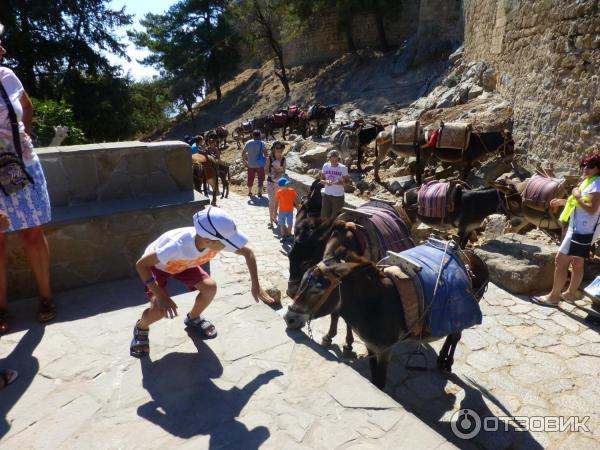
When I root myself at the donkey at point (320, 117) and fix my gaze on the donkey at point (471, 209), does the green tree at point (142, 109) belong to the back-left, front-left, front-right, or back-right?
back-right

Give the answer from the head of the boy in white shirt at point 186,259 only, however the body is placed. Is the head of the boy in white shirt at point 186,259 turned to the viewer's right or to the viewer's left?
to the viewer's right

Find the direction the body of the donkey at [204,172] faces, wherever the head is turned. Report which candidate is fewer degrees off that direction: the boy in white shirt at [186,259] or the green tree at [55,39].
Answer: the boy in white shirt

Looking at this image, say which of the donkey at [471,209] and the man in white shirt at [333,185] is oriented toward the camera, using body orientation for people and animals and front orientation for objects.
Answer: the man in white shirt

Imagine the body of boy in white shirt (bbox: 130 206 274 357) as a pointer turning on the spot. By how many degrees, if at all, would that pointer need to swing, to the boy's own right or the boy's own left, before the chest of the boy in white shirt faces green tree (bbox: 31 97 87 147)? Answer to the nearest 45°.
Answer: approximately 135° to the boy's own left

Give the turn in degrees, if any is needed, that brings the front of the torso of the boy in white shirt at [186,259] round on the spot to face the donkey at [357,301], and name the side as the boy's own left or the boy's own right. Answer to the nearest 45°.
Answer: approximately 45° to the boy's own left

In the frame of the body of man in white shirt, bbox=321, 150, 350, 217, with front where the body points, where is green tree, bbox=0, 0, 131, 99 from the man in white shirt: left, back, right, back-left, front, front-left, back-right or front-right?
back-right

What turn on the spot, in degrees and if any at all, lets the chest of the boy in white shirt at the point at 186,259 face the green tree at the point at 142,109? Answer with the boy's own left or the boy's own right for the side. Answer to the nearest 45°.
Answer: approximately 135° to the boy's own left

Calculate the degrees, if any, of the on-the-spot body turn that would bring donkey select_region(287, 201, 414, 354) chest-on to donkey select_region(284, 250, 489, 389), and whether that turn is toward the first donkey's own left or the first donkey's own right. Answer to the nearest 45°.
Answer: approximately 45° to the first donkey's own left

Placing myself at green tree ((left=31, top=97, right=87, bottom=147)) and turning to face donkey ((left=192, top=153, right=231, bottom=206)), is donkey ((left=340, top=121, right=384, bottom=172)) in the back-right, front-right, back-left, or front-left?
front-left

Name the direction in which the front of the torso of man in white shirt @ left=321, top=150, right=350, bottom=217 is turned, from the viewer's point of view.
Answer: toward the camera

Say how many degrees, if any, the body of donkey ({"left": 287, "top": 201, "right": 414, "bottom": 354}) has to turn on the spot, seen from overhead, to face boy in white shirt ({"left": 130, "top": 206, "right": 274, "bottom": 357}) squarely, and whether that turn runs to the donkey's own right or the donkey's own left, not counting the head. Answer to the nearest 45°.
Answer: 0° — it already faces them
